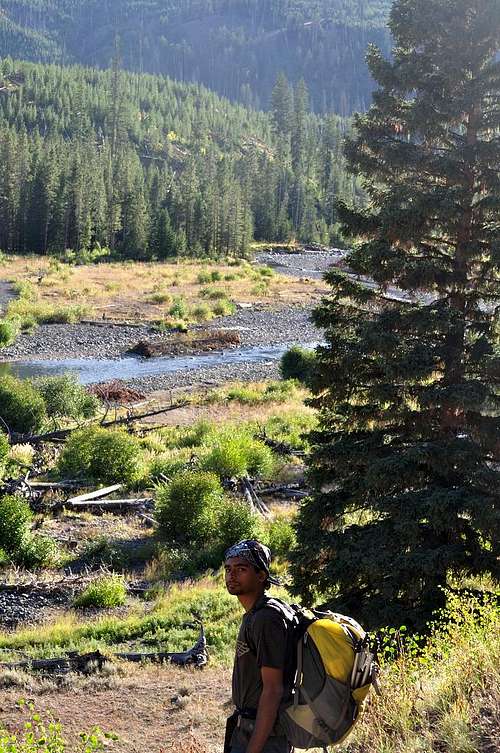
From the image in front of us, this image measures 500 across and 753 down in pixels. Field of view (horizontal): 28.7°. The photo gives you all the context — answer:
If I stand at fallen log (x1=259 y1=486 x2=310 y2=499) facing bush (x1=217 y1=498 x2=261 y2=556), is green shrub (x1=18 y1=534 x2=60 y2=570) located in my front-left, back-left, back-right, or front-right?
front-right

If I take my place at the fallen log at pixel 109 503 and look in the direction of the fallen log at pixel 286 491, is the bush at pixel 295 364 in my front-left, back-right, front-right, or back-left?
front-left

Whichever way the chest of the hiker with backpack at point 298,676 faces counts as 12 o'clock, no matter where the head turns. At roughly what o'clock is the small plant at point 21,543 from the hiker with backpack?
The small plant is roughly at 2 o'clock from the hiker with backpack.

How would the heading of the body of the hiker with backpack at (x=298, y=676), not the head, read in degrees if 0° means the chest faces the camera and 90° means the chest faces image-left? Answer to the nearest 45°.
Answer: approximately 90°

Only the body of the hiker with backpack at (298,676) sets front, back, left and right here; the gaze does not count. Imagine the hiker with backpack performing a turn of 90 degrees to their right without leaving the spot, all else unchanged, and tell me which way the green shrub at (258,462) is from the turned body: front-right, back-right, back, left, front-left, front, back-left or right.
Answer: front

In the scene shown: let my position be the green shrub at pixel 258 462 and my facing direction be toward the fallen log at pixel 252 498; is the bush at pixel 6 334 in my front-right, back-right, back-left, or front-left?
back-right

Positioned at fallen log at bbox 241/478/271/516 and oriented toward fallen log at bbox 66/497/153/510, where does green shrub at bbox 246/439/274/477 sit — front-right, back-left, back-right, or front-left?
back-right

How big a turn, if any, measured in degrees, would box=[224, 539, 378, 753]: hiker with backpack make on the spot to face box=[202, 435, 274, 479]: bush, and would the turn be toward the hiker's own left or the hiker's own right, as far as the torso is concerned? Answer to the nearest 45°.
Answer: approximately 90° to the hiker's own right

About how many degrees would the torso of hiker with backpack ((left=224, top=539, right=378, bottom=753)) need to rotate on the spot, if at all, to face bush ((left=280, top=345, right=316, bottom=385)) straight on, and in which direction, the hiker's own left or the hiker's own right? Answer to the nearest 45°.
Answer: approximately 90° to the hiker's own right

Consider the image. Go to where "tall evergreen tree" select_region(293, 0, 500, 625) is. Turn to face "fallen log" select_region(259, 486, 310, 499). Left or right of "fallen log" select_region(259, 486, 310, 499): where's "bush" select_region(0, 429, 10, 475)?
left

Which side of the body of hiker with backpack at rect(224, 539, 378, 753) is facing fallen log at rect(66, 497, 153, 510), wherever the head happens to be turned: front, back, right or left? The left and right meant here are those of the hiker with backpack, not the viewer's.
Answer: right

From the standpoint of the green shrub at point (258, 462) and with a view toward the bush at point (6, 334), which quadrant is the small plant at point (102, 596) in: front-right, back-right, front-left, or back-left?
back-left

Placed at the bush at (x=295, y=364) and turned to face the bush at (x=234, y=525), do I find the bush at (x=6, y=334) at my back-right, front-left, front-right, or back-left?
back-right

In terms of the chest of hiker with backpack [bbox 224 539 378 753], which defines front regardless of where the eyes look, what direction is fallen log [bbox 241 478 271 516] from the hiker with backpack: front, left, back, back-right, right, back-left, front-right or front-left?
right

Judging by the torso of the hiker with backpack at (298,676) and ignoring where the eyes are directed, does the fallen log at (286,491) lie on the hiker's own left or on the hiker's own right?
on the hiker's own right

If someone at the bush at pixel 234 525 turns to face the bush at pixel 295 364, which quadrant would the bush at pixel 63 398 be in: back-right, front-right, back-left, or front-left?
front-left

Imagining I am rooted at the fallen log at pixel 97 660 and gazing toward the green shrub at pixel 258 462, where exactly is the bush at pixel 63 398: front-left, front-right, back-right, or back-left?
front-left
